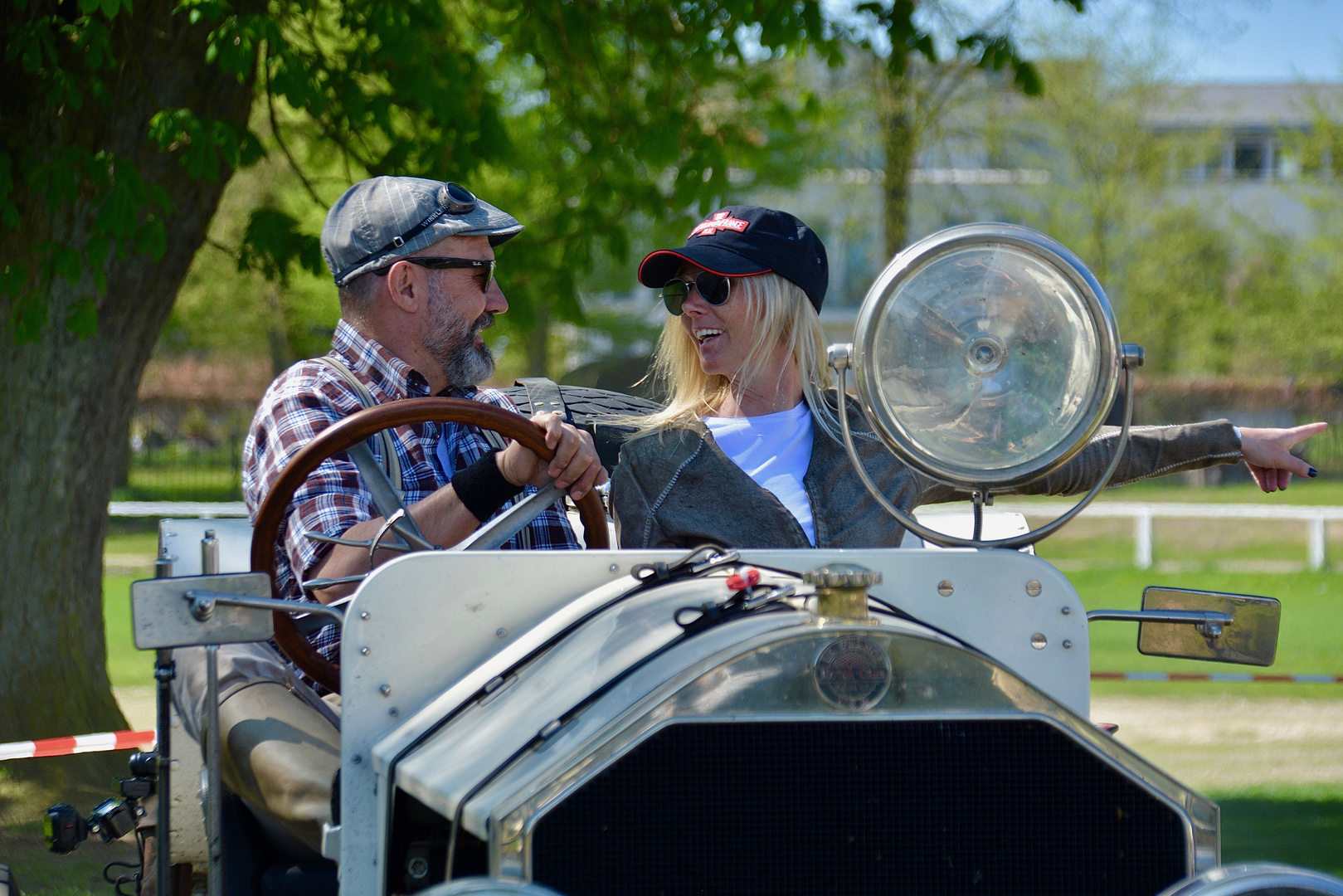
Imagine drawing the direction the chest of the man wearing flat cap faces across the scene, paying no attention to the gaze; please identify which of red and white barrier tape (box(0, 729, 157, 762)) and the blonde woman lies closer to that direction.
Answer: the blonde woman

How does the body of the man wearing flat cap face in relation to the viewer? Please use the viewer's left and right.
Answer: facing the viewer and to the right of the viewer

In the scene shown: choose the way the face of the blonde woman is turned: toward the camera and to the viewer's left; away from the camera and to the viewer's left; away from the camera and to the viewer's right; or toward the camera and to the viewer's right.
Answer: toward the camera and to the viewer's left

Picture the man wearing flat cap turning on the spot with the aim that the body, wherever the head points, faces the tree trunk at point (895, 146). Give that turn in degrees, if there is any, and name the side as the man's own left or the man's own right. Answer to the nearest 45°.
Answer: approximately 90° to the man's own left

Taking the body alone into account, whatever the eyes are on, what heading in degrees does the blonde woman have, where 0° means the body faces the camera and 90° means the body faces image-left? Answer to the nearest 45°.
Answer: approximately 0°

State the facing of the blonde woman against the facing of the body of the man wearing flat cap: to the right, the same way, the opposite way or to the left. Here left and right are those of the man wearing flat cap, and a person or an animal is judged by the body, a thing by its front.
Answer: to the right

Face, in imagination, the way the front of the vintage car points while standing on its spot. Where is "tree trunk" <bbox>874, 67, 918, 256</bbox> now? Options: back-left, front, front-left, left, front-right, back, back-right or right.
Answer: back

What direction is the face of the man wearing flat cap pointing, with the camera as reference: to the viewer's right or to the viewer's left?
to the viewer's right

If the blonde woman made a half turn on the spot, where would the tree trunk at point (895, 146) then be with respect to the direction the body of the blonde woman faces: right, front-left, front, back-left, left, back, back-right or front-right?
front

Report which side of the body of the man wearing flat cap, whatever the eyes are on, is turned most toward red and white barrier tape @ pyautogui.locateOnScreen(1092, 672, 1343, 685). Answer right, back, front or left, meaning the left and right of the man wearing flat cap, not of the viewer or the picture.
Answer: left

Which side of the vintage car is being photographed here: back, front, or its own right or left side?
front
